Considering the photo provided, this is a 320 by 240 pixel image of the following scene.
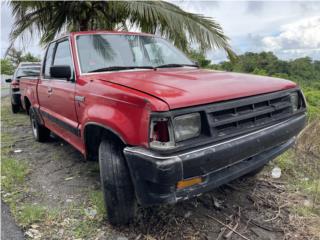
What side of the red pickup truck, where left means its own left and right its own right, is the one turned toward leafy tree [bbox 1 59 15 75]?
back

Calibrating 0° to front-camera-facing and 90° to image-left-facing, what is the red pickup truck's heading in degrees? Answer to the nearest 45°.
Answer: approximately 315°

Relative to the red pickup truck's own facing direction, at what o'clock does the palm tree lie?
The palm tree is roughly at 7 o'clock from the red pickup truck.

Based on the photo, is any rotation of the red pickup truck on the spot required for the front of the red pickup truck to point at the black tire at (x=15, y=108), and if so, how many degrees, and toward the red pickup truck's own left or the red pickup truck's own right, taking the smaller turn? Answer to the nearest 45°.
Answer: approximately 180°
